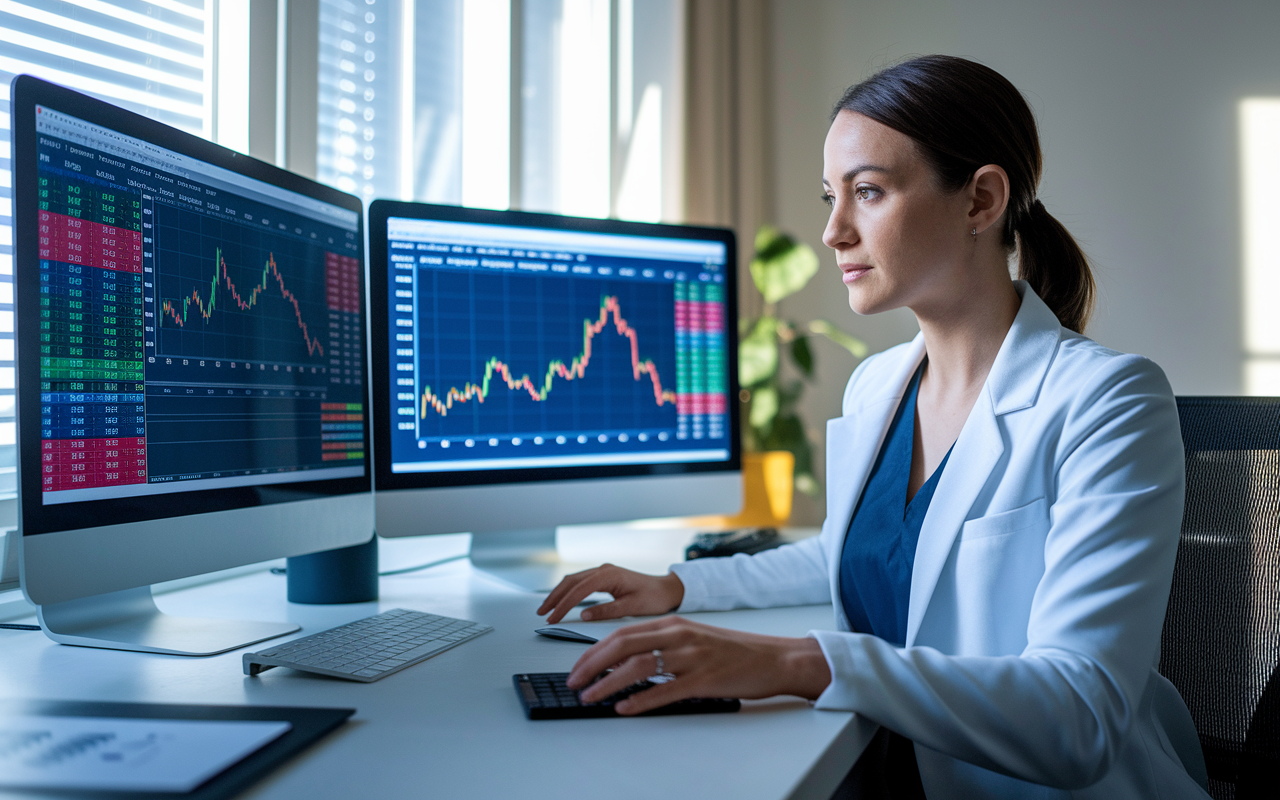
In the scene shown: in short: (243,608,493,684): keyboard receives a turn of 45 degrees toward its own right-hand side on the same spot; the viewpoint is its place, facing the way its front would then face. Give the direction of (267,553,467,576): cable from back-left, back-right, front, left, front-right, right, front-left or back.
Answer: back

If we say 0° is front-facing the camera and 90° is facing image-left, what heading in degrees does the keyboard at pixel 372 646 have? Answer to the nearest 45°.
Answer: approximately 315°

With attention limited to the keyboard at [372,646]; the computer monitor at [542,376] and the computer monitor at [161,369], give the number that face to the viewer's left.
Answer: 0

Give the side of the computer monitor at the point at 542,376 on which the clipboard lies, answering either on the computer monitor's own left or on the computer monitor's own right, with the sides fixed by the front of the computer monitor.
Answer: on the computer monitor's own right

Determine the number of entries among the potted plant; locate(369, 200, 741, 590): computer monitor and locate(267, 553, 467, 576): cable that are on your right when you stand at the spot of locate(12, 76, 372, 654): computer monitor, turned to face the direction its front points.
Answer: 0

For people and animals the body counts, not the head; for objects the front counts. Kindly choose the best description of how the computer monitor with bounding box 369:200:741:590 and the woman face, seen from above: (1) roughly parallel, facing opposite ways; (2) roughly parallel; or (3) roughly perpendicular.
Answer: roughly perpendicular

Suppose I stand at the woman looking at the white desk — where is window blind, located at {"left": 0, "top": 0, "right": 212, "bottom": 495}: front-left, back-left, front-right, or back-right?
front-right

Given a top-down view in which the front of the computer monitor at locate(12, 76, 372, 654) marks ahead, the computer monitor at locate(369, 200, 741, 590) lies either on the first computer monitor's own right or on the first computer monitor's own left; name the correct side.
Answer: on the first computer monitor's own left

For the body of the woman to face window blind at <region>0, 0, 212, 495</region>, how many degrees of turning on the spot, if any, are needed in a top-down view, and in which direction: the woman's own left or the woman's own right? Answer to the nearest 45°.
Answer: approximately 45° to the woman's own right

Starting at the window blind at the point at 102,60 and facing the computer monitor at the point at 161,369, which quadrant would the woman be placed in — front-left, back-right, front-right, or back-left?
front-left

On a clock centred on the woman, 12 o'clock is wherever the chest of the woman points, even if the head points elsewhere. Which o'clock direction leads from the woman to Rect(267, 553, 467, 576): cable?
The cable is roughly at 2 o'clock from the woman.

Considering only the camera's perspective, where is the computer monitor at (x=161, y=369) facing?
facing the viewer and to the right of the viewer

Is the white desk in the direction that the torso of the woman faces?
yes

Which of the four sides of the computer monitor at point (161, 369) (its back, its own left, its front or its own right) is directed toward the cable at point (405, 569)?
left

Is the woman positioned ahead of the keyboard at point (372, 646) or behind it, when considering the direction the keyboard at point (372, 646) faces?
ahead

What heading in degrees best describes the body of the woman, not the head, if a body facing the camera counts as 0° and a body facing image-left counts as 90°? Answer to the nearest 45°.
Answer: approximately 45°

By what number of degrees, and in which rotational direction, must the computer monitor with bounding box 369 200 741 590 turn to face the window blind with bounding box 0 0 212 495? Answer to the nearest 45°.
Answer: approximately 135° to its right
